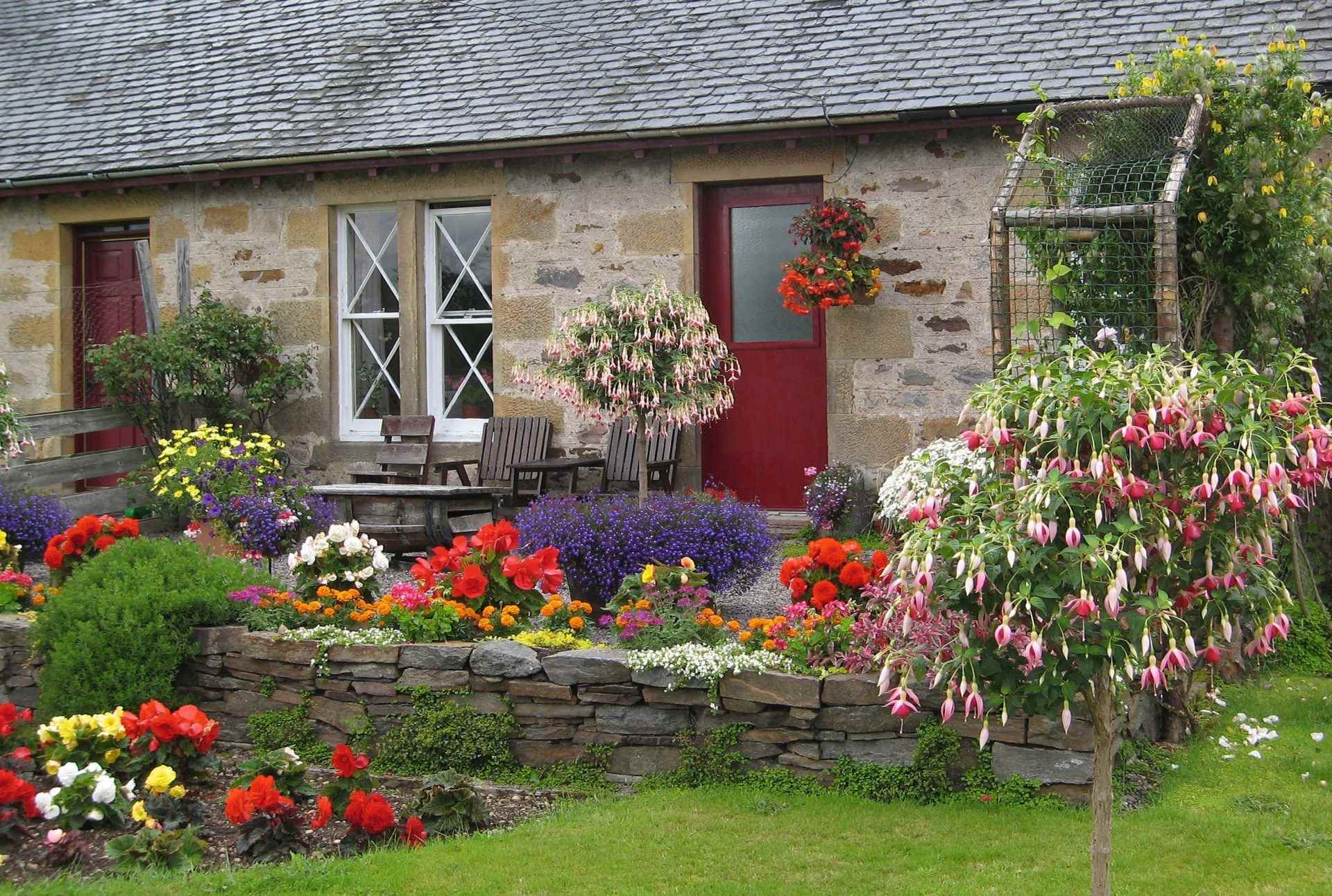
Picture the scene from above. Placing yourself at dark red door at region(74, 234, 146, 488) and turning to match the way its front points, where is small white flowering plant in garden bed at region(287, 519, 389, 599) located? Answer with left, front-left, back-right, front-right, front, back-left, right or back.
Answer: front

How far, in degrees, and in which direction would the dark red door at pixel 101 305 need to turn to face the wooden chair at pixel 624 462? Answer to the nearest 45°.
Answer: approximately 45° to its left

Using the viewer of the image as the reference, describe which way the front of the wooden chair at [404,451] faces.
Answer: facing the viewer and to the left of the viewer

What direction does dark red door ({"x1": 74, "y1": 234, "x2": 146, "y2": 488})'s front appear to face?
toward the camera

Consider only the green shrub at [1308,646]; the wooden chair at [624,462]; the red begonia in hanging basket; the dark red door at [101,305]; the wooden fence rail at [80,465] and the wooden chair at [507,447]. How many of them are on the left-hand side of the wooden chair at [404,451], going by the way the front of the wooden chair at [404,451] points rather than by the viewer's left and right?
4

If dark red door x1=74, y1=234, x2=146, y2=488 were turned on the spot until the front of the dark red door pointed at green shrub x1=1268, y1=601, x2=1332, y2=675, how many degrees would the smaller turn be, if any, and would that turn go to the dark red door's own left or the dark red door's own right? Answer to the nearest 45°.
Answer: approximately 45° to the dark red door's own left

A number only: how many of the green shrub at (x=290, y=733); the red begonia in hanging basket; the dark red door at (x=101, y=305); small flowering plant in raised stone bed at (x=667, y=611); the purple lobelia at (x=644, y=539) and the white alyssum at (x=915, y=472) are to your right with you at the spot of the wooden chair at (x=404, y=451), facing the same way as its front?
1

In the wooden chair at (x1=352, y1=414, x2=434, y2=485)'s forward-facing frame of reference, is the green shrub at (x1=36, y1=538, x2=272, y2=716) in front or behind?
in front

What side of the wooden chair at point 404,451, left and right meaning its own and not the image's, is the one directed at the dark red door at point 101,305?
right

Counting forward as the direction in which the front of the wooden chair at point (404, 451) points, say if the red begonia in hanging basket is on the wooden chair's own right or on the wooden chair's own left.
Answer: on the wooden chair's own left

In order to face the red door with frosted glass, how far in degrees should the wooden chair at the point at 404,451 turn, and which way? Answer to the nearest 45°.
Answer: approximately 135° to its left

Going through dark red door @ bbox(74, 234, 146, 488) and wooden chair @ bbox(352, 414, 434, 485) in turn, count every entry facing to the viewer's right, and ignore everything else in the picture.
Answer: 0

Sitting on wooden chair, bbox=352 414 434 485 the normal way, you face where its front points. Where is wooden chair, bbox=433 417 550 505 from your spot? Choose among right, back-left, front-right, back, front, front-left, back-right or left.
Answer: left
